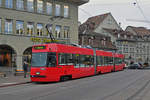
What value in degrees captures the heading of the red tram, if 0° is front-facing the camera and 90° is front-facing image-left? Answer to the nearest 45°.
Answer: approximately 45°

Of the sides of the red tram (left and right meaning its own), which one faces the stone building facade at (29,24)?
right
